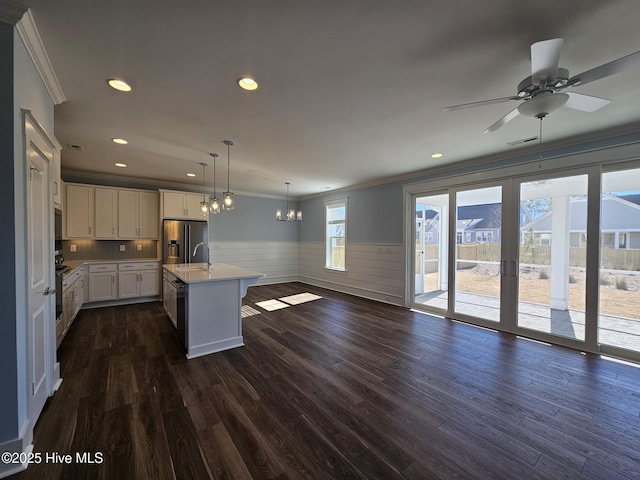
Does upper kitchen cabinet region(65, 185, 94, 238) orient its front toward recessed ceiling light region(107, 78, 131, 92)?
yes

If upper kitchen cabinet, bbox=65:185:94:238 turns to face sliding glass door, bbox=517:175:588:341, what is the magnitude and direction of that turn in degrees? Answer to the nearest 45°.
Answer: approximately 45° to its left

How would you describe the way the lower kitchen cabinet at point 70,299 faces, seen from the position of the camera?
facing to the right of the viewer

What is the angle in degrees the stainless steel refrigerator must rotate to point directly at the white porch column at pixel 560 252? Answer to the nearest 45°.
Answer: approximately 45° to its left

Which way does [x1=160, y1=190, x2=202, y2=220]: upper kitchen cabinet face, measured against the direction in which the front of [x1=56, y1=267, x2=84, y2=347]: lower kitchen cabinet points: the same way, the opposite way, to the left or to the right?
to the right

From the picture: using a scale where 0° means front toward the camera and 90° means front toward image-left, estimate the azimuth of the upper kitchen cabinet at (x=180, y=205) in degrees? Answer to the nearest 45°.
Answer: approximately 0°

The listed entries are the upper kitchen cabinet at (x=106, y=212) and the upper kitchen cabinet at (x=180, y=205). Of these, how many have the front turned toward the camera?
2
